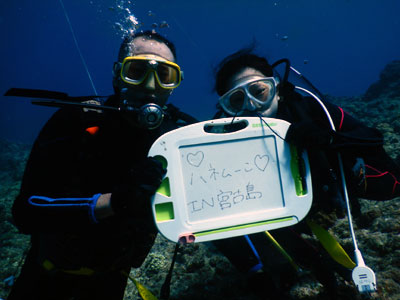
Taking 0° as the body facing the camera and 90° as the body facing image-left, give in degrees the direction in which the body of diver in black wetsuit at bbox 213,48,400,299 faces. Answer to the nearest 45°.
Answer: approximately 45°

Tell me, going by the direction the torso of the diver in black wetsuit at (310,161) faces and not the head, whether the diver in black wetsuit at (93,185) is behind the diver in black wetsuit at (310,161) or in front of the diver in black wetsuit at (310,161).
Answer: in front
